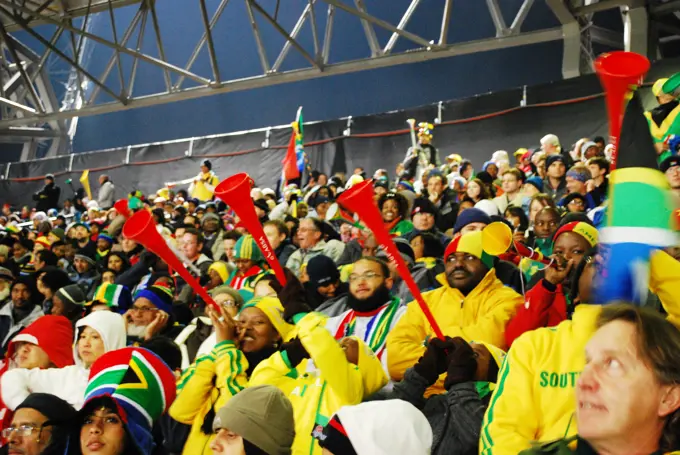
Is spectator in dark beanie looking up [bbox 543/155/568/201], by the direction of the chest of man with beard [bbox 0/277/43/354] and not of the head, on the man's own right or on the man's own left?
on the man's own left

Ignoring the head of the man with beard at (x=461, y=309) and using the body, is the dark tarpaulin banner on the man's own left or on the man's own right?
on the man's own right

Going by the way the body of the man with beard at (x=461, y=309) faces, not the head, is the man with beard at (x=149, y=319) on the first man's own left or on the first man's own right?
on the first man's own right

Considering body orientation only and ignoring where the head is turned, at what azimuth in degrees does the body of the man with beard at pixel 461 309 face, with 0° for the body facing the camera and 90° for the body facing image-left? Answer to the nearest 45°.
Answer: approximately 45°

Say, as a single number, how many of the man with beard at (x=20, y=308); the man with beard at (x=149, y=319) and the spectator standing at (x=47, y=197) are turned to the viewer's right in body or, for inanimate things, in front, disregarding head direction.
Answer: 0

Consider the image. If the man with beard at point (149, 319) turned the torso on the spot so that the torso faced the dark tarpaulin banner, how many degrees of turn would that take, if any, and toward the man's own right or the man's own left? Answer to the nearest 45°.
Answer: approximately 180°

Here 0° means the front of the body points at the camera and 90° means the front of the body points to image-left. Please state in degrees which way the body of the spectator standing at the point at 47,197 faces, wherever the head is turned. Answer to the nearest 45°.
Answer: approximately 45°

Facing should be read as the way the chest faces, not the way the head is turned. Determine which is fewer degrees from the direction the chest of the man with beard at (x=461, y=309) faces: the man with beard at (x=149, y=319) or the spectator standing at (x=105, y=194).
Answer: the man with beard

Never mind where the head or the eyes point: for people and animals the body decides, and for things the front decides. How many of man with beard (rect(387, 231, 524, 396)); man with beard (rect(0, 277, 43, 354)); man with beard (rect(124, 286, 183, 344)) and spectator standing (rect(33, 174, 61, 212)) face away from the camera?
0

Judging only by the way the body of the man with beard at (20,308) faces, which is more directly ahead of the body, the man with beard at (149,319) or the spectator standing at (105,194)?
the man with beard

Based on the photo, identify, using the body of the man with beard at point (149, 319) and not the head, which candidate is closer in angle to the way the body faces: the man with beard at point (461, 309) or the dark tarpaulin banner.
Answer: the man with beard

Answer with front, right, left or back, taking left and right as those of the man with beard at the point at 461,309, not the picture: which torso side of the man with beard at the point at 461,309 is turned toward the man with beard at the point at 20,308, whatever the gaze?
right

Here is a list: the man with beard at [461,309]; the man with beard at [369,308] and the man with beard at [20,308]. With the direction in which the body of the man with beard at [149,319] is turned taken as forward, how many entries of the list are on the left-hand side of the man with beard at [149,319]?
2

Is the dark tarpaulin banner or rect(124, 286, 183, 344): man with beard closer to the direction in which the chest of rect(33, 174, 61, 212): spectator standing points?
the man with beard

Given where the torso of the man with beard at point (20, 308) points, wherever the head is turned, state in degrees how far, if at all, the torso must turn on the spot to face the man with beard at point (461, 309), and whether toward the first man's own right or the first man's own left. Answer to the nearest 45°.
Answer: approximately 90° to the first man's own left

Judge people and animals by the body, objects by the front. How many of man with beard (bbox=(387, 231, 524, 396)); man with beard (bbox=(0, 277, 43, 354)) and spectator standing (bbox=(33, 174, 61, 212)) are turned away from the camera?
0

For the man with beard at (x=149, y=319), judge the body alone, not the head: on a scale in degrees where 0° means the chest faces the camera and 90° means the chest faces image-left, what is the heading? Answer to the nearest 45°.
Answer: approximately 45°
